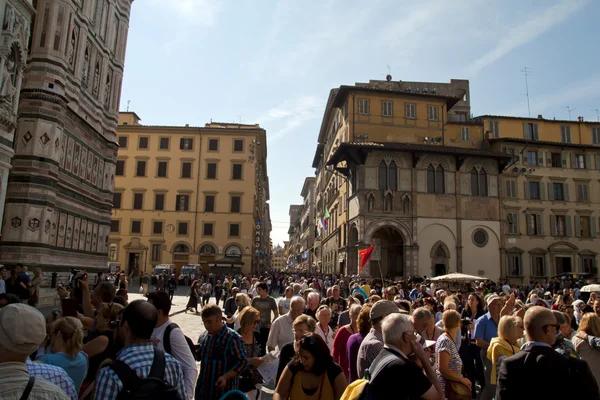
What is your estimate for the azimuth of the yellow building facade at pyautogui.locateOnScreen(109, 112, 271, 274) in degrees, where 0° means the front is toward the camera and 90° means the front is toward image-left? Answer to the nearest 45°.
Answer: approximately 0°

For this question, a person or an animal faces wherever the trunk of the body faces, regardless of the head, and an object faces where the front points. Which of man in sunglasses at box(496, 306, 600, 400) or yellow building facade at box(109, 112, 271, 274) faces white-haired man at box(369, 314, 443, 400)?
the yellow building facade

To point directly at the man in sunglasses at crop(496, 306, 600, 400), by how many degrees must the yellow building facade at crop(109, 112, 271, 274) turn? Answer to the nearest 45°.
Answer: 0° — it already faces them

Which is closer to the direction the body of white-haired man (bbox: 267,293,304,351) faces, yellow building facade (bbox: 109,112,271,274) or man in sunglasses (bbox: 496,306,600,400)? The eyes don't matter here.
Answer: the man in sunglasses

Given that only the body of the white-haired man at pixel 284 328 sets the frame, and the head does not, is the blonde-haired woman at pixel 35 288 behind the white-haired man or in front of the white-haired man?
behind

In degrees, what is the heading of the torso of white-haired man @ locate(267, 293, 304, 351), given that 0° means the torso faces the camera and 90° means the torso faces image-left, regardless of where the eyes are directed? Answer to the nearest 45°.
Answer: approximately 315°

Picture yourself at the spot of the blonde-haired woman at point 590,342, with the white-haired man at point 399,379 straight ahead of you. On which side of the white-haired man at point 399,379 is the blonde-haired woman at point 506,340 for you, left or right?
right

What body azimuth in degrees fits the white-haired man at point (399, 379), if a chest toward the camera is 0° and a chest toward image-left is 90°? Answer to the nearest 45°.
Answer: approximately 225°
